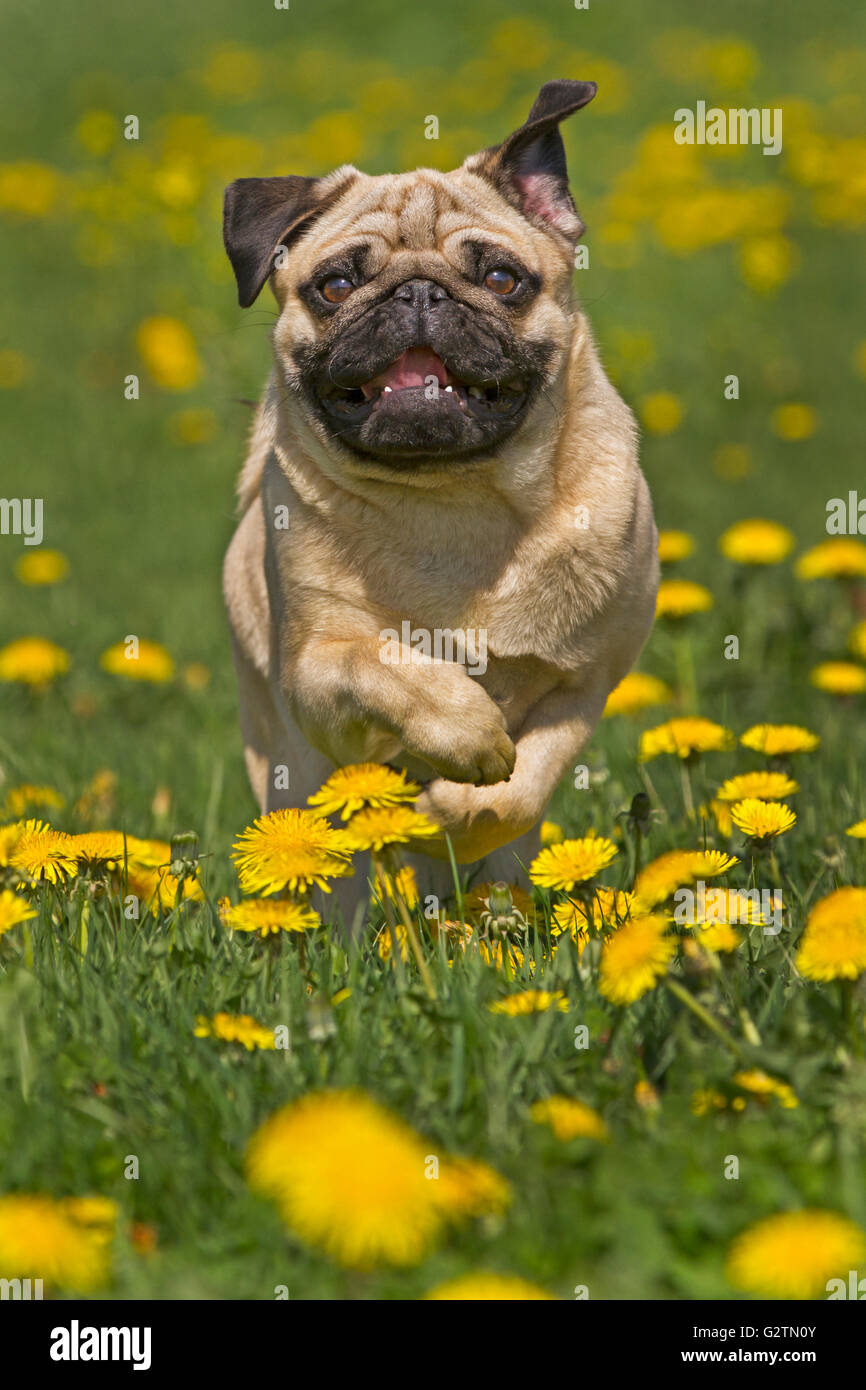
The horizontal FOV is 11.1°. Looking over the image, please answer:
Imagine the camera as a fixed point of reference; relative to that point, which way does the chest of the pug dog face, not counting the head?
toward the camera

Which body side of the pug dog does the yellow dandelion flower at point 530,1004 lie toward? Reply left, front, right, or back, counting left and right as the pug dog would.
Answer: front

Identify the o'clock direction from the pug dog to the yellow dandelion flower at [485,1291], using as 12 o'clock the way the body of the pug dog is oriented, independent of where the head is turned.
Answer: The yellow dandelion flower is roughly at 12 o'clock from the pug dog.

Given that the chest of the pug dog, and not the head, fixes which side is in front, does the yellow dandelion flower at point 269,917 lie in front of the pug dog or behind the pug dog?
in front

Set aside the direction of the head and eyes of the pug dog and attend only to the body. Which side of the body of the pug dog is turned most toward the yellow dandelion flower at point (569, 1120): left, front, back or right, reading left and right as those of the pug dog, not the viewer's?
front

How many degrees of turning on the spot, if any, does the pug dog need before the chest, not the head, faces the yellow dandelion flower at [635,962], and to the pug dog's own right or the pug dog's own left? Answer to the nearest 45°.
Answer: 0° — it already faces it
